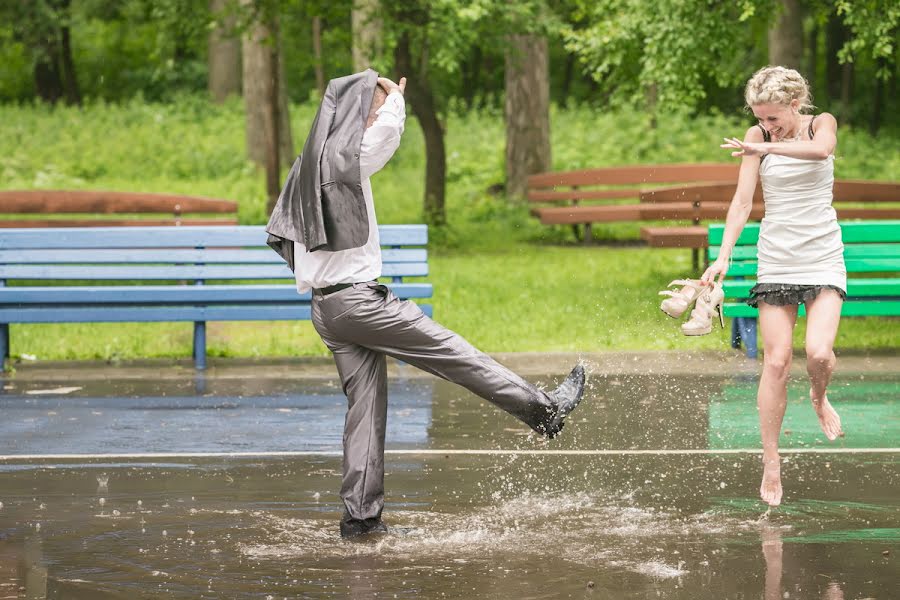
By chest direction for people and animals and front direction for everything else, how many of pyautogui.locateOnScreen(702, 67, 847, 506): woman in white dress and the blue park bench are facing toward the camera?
2

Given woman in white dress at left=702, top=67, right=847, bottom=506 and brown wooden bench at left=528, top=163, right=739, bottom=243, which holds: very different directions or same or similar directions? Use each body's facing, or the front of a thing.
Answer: same or similar directions

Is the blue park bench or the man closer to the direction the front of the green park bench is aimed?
the man

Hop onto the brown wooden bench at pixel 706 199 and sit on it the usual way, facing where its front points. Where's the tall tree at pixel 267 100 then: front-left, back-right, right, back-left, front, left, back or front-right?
back-right

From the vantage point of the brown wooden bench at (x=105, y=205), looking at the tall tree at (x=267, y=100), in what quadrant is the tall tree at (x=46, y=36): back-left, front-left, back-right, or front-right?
front-left

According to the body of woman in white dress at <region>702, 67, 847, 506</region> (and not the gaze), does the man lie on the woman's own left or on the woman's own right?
on the woman's own right

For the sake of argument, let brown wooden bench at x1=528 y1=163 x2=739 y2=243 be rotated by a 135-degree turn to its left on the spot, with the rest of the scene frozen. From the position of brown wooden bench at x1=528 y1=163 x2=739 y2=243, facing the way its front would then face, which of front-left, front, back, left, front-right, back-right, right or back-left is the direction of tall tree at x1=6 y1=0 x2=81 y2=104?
left

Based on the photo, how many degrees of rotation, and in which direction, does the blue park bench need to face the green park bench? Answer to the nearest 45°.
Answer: approximately 90° to its left

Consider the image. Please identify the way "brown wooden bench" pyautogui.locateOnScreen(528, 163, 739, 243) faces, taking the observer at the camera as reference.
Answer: facing the viewer

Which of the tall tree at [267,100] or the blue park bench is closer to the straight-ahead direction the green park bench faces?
the blue park bench

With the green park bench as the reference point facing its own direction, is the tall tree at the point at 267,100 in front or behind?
behind

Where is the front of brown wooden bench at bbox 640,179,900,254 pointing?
toward the camera

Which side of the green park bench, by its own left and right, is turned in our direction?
front

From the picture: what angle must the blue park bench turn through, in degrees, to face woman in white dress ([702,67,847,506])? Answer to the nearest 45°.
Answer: approximately 45° to its left

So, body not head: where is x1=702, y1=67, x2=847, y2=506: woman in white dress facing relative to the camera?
toward the camera

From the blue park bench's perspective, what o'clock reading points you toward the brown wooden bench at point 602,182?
The brown wooden bench is roughly at 7 o'clock from the blue park bench.
